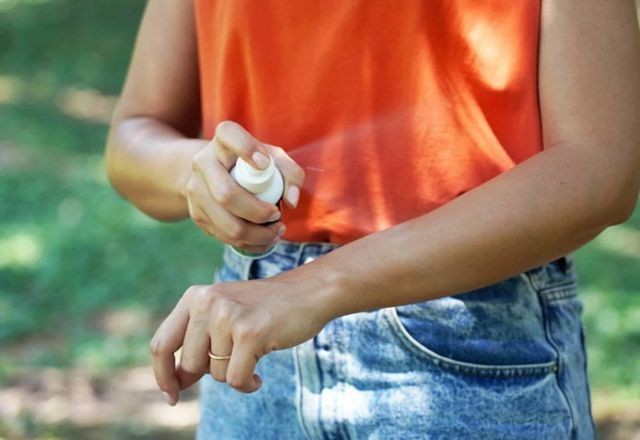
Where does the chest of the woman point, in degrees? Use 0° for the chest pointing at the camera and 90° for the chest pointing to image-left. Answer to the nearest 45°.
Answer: approximately 45°
